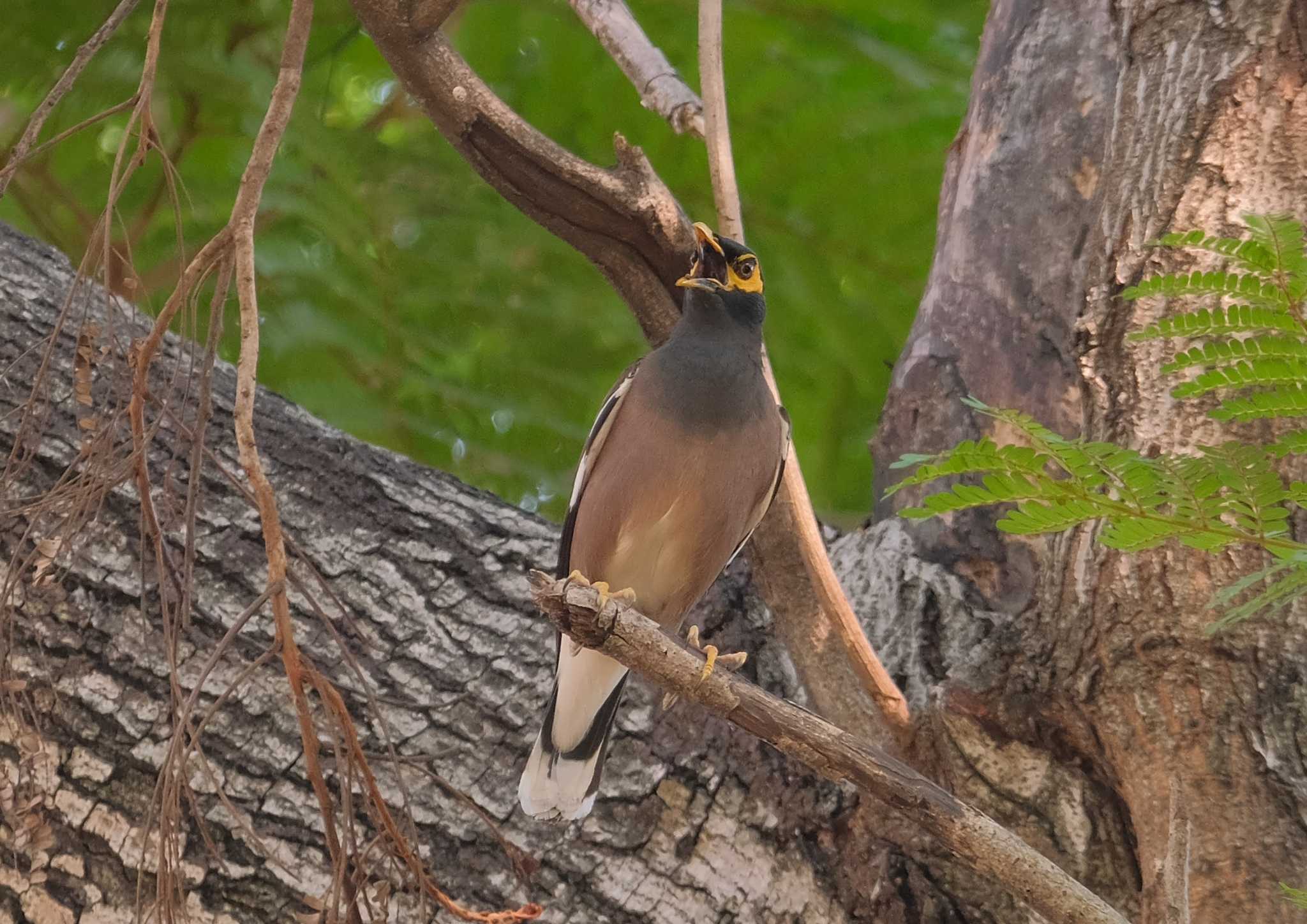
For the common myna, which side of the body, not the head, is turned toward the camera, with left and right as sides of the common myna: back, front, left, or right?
front
